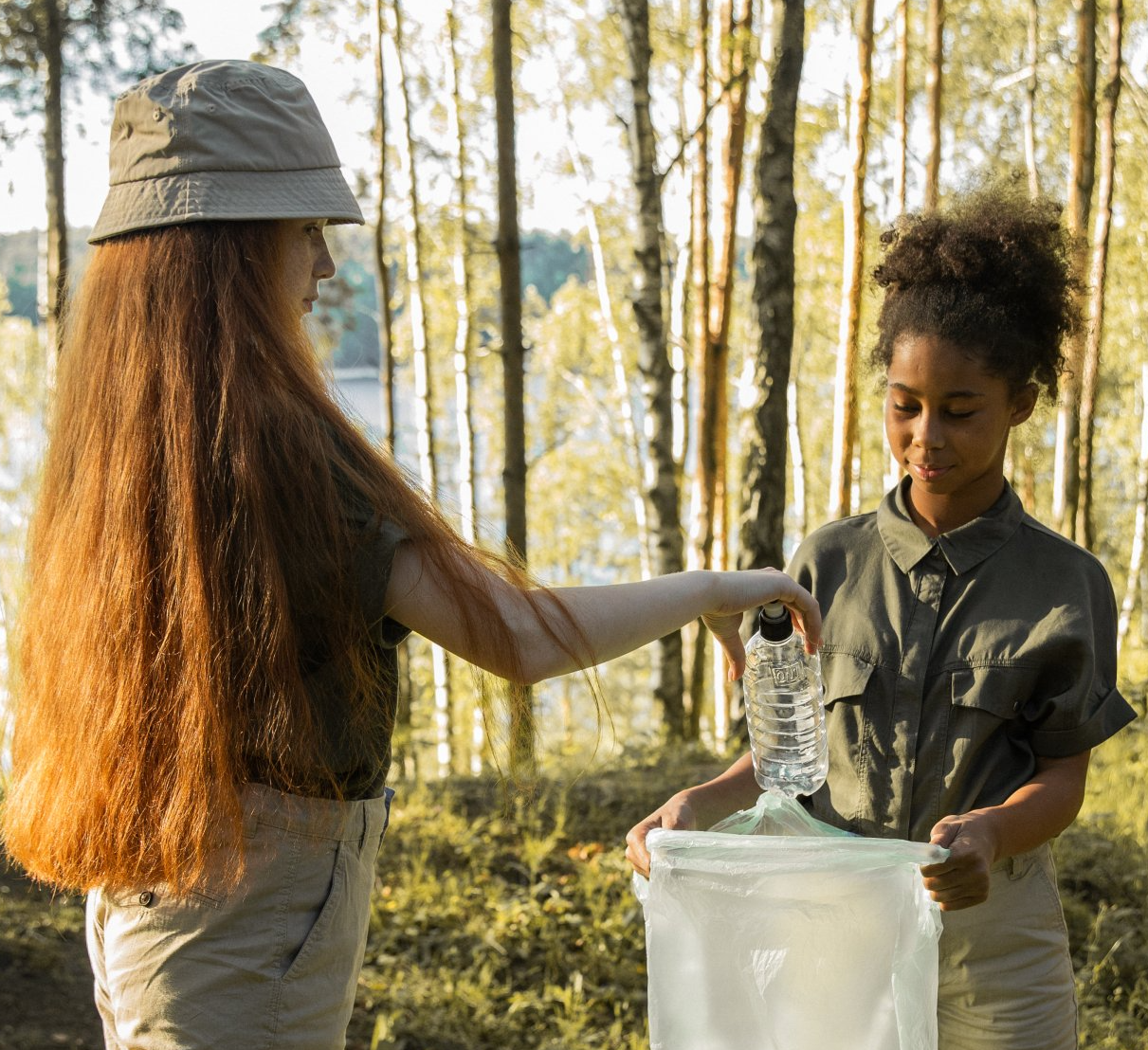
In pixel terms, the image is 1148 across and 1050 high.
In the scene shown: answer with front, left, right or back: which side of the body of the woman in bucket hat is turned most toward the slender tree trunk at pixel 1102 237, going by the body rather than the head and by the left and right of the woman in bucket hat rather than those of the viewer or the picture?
front

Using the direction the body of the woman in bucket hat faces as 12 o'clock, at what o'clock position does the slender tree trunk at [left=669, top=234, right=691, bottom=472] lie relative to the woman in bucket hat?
The slender tree trunk is roughly at 11 o'clock from the woman in bucket hat.

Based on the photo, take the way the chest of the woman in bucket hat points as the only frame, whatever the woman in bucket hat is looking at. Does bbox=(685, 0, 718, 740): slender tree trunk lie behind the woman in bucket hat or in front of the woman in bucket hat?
in front

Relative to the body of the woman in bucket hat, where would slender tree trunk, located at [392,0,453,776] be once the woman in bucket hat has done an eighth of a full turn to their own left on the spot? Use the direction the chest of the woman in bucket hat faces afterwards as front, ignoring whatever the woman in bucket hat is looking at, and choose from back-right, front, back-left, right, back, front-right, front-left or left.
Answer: front

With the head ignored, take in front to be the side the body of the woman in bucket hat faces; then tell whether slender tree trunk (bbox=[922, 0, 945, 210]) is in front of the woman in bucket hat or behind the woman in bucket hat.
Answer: in front

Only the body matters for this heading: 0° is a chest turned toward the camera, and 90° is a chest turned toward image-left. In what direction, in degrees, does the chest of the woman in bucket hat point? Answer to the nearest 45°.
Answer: approximately 225°

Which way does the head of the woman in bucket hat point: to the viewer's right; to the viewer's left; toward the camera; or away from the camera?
to the viewer's right

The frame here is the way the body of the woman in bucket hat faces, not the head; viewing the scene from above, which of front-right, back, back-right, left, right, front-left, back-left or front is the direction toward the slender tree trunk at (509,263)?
front-left

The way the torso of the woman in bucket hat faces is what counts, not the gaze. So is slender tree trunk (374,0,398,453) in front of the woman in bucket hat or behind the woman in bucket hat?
in front
